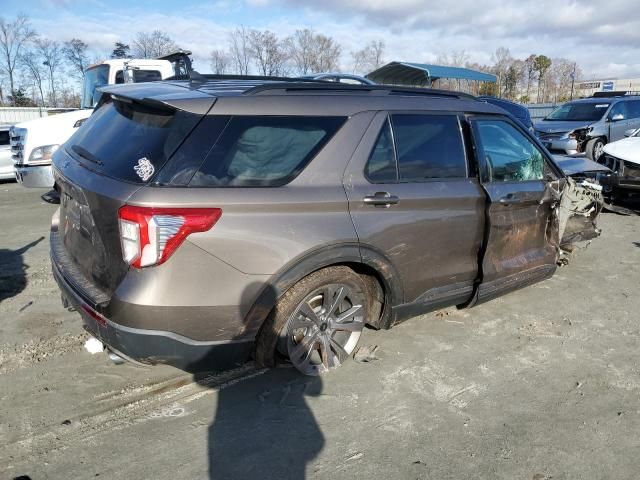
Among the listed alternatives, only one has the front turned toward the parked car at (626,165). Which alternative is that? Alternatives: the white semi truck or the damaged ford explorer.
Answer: the damaged ford explorer

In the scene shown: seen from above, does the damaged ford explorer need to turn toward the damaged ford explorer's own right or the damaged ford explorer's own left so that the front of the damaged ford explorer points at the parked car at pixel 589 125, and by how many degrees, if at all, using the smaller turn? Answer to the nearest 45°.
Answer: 0° — it already faces it

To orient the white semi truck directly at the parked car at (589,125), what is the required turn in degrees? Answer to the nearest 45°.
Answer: approximately 135° to its left

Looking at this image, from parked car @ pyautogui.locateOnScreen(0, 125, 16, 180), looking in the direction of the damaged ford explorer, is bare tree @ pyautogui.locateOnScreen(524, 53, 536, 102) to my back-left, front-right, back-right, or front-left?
back-left

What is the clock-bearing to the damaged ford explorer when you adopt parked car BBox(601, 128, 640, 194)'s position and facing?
The damaged ford explorer is roughly at 11 o'clock from the parked car.

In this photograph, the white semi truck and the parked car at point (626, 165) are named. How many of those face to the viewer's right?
0

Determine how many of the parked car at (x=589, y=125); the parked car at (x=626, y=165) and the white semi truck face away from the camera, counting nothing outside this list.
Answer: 0

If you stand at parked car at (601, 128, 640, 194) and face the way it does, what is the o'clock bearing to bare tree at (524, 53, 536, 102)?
The bare tree is roughly at 4 o'clock from the parked car.

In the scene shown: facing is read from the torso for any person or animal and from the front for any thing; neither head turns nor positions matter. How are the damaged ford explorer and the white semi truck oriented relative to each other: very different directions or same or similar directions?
very different directions

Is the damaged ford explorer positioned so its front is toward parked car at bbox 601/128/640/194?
yes

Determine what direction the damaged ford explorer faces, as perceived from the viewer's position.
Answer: facing away from the viewer and to the right of the viewer

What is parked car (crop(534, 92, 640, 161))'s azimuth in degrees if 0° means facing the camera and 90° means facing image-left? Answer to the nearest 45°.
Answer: approximately 45°

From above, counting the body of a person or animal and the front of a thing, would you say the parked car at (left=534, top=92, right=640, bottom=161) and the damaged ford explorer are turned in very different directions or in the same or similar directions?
very different directions

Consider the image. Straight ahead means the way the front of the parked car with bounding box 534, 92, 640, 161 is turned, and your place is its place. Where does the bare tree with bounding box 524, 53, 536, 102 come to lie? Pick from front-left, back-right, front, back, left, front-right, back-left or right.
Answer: back-right

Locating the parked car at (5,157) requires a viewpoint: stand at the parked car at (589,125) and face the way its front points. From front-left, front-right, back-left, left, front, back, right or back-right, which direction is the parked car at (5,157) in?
front

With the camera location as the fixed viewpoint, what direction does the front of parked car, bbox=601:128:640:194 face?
facing the viewer and to the left of the viewer
